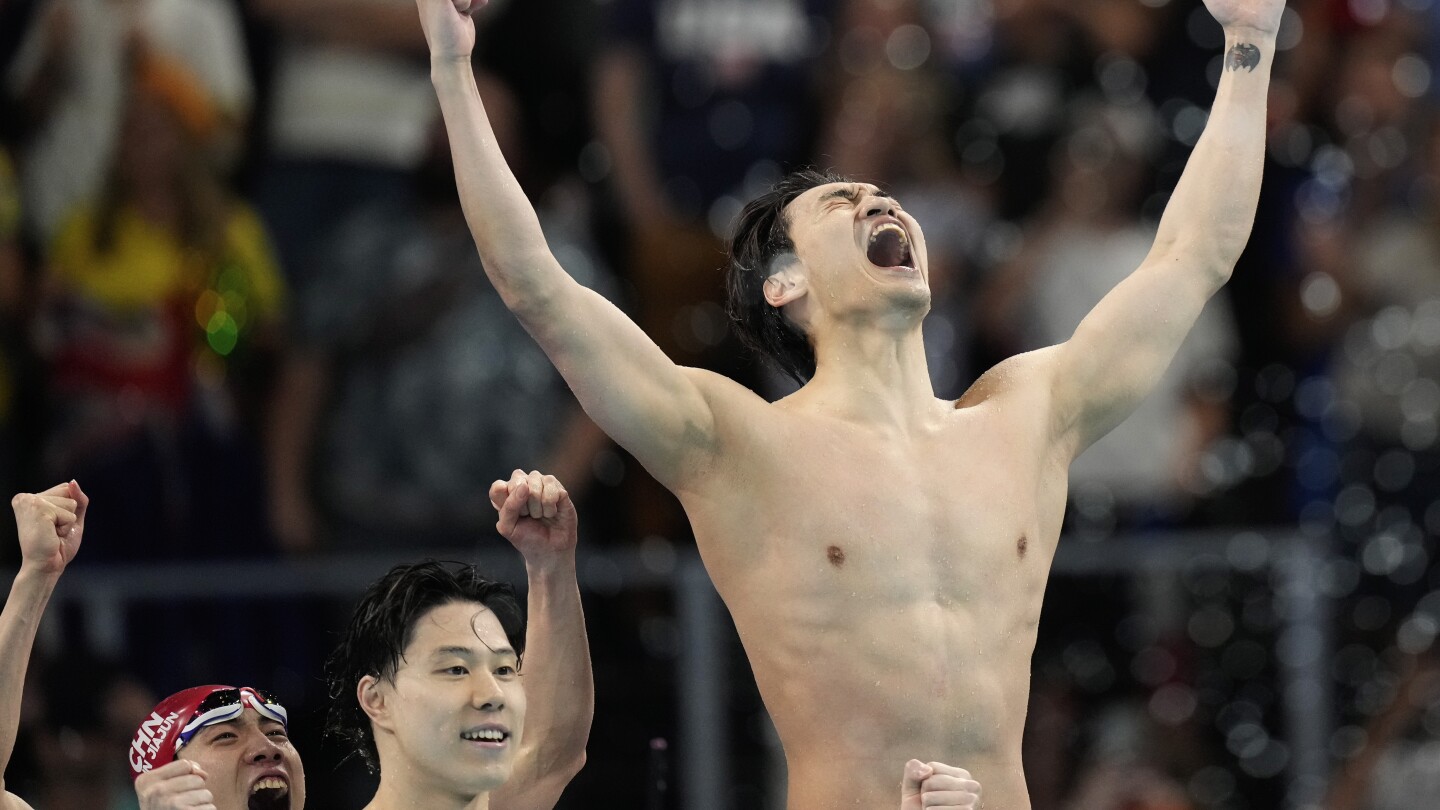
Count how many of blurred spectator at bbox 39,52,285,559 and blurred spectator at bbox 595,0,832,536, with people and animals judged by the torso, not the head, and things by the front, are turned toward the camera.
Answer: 2

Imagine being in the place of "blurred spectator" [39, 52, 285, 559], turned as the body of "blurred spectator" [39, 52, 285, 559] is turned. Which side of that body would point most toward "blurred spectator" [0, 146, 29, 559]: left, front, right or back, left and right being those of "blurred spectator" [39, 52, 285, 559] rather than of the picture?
right

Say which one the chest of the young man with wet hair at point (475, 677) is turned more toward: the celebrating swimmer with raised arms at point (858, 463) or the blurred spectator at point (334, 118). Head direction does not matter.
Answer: the celebrating swimmer with raised arms

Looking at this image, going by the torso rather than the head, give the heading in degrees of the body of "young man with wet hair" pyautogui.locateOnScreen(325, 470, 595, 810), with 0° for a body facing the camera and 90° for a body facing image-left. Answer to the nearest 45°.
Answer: approximately 315°

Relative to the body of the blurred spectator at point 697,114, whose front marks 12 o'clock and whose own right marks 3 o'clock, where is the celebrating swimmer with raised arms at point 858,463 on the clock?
The celebrating swimmer with raised arms is roughly at 12 o'clock from the blurred spectator.

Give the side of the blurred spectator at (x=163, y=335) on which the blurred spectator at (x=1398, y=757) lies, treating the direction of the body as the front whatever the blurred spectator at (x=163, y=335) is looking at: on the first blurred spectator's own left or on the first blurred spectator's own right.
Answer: on the first blurred spectator's own left

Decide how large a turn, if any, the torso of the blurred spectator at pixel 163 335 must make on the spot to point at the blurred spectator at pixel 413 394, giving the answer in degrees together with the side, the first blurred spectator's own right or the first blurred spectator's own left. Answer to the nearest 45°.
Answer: approximately 90° to the first blurred spectator's own left

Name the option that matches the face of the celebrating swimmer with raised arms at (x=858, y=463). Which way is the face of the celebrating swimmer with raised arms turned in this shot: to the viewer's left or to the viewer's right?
to the viewer's right

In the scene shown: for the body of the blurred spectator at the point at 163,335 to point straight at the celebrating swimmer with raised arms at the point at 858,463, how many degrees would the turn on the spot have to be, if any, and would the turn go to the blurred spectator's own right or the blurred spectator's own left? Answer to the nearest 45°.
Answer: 0° — they already face them

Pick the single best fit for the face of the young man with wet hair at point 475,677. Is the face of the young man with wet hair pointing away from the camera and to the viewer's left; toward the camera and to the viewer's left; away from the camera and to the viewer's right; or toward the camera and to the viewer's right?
toward the camera and to the viewer's right
